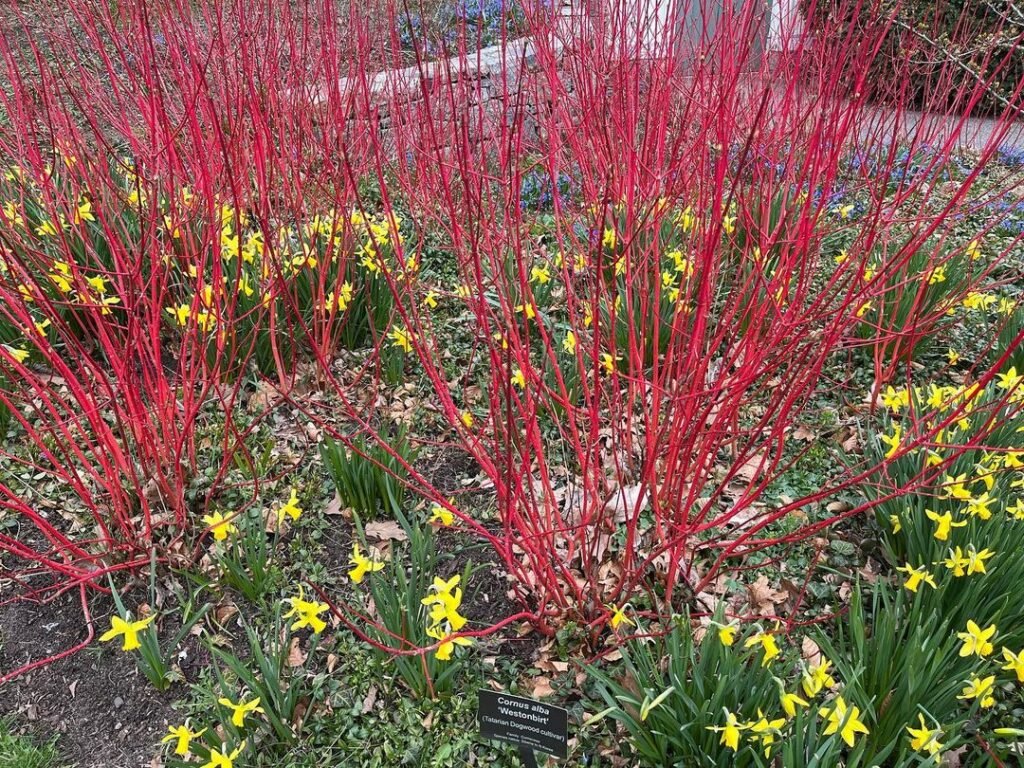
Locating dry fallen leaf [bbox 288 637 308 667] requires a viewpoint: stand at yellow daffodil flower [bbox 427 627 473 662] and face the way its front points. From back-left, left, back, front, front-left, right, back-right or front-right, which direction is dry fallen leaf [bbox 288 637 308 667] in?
back-right

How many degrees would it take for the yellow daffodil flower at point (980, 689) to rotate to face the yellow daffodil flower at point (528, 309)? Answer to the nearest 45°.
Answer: approximately 135° to its right

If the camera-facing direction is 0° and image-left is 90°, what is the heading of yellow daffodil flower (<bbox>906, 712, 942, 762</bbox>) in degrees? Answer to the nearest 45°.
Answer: approximately 45°

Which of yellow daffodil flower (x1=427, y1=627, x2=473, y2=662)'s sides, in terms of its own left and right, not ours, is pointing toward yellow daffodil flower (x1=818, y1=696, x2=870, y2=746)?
left

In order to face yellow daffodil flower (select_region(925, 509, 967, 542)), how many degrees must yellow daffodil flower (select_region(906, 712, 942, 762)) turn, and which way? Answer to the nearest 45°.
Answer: approximately 135° to its right

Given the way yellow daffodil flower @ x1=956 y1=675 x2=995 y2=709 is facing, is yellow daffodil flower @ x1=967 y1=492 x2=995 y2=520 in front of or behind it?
behind

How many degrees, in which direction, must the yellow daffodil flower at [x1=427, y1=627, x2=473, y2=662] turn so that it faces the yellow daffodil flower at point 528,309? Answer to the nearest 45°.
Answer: approximately 180°

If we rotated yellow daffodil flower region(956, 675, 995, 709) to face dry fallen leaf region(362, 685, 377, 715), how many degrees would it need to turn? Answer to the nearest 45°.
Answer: approximately 90° to its right
